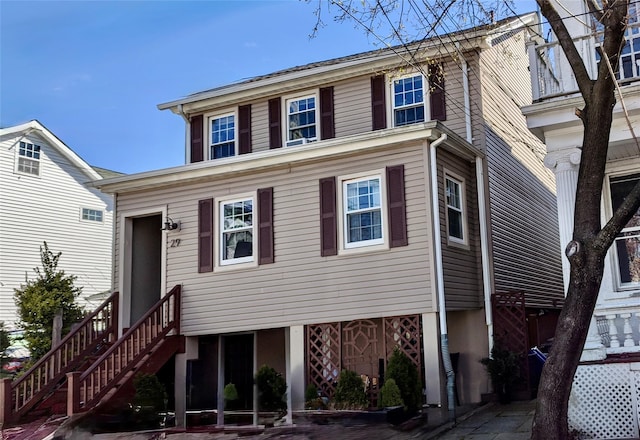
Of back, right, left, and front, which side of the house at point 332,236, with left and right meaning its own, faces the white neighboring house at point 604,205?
left

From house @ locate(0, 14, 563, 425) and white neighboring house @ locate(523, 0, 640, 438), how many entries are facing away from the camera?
0

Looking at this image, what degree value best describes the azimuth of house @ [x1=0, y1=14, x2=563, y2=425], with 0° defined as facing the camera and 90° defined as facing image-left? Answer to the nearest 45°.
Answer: approximately 45°

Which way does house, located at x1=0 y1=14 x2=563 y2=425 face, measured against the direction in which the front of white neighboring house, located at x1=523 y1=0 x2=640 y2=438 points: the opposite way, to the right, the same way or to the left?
the same way

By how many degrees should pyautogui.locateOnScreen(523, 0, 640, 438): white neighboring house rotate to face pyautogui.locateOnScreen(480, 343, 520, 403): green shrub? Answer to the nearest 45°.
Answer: approximately 90° to its right

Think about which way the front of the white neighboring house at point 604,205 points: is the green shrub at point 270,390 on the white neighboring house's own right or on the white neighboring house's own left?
on the white neighboring house's own right

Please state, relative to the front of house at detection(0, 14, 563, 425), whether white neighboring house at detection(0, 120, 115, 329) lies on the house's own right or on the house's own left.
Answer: on the house's own right

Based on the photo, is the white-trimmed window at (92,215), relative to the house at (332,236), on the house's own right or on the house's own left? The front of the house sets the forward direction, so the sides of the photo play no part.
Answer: on the house's own right

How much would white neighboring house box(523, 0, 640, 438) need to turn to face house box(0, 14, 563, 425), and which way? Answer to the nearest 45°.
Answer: approximately 90° to its right

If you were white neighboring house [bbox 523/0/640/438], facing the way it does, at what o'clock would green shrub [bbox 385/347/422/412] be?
The green shrub is roughly at 2 o'clock from the white neighboring house.

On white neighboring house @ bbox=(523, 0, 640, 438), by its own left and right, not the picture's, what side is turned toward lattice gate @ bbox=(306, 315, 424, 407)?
right
